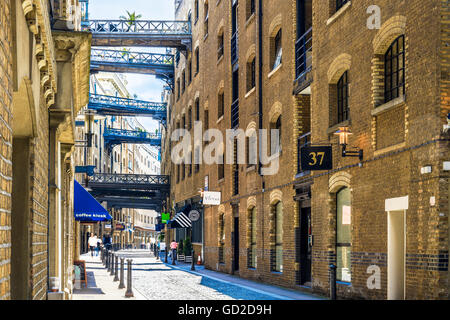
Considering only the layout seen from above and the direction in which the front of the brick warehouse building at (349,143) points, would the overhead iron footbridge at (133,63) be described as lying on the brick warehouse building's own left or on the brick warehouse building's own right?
on the brick warehouse building's own right

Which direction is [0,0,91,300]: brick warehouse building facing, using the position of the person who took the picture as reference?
facing to the right of the viewer

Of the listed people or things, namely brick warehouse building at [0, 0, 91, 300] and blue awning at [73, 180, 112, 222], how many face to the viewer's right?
2

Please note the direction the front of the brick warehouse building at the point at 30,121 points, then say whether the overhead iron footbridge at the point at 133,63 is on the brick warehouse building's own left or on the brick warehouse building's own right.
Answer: on the brick warehouse building's own left

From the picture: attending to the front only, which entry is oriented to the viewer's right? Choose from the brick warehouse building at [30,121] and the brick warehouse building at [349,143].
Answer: the brick warehouse building at [30,121]

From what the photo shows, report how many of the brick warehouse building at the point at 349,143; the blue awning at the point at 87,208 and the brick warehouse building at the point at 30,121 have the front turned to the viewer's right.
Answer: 2

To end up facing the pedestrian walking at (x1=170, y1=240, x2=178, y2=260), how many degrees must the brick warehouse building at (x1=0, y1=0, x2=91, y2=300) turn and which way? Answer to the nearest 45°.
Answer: approximately 90° to its left

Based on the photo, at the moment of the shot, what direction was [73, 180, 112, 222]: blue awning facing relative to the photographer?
facing to the right of the viewer
